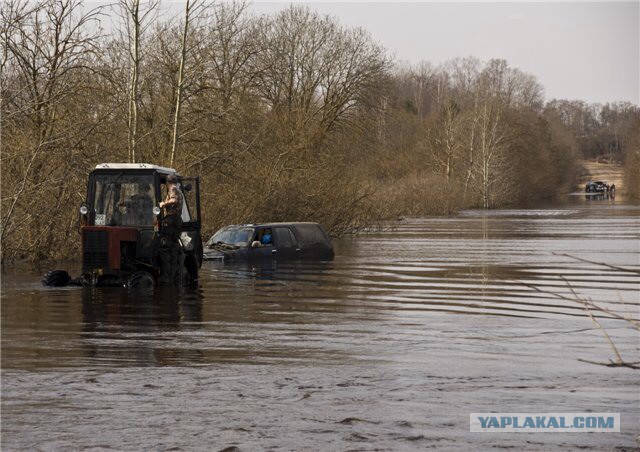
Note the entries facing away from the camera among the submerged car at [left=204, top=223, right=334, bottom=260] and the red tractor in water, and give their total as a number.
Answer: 0

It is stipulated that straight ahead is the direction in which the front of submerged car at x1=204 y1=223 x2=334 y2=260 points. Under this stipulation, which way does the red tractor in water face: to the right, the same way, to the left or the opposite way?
the same way

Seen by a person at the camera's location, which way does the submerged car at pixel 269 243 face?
facing the viewer and to the left of the viewer

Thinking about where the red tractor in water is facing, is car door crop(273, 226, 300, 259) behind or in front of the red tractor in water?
behind

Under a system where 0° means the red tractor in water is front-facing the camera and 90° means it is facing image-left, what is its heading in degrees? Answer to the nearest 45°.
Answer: approximately 45°

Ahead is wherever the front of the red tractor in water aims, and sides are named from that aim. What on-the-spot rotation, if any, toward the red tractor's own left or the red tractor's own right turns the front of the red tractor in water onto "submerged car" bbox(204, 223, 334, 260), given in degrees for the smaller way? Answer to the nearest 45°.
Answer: approximately 180°

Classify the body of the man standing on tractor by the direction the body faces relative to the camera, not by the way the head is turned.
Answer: to the viewer's left
